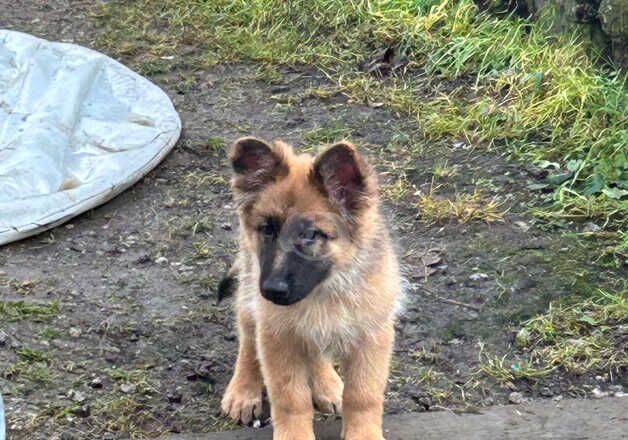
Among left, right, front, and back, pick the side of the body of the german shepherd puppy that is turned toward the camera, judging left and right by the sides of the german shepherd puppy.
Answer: front

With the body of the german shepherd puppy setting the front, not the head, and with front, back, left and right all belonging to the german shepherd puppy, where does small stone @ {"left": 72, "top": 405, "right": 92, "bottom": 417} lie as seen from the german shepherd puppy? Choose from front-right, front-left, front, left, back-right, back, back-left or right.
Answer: right

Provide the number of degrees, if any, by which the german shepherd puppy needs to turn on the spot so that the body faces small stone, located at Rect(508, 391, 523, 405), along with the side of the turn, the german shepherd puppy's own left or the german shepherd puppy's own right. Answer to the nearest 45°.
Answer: approximately 90° to the german shepherd puppy's own left

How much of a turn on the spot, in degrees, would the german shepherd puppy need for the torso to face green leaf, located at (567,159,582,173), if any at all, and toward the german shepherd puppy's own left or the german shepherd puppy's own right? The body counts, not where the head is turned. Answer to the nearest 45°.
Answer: approximately 135° to the german shepherd puppy's own left

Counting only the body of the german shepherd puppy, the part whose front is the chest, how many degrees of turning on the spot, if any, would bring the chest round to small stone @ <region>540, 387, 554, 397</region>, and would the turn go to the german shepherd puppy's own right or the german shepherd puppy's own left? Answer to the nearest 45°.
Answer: approximately 90° to the german shepherd puppy's own left

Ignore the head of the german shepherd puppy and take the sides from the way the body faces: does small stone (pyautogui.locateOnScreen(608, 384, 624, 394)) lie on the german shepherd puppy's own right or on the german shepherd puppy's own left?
on the german shepherd puppy's own left

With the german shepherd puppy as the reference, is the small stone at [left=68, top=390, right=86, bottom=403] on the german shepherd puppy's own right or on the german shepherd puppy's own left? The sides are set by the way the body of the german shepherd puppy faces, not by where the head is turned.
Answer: on the german shepherd puppy's own right

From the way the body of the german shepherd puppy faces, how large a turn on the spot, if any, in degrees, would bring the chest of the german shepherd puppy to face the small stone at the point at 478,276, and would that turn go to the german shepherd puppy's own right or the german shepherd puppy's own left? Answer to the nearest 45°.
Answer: approximately 135° to the german shepherd puppy's own left

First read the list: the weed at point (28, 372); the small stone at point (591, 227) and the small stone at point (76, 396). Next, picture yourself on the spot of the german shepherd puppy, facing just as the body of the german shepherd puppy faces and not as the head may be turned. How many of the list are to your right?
2

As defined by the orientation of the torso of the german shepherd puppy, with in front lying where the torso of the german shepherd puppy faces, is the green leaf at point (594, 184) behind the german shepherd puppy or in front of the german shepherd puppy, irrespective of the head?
behind

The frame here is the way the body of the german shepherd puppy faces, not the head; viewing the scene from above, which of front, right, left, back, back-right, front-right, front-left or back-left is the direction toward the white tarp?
back-right

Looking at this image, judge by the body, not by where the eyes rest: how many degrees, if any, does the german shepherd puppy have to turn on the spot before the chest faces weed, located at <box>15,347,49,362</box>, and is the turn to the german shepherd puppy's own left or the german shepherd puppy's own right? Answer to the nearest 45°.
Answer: approximately 90° to the german shepherd puppy's own right

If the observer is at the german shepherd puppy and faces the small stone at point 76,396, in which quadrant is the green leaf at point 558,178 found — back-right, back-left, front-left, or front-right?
back-right
